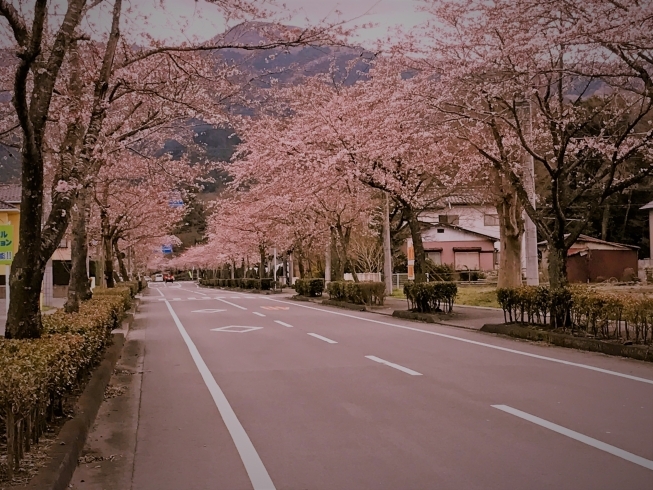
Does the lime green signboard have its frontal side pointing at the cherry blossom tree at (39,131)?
yes

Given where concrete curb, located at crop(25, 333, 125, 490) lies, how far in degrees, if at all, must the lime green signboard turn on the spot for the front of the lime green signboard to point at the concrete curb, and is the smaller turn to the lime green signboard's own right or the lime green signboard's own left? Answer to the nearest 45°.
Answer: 0° — it already faces it

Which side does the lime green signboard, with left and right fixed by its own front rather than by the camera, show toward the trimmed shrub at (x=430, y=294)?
left

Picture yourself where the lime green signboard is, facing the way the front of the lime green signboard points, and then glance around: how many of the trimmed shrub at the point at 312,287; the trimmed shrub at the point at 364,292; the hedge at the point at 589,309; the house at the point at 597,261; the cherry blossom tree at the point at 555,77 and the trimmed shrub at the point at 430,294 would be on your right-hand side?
0

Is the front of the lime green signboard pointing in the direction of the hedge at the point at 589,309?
no

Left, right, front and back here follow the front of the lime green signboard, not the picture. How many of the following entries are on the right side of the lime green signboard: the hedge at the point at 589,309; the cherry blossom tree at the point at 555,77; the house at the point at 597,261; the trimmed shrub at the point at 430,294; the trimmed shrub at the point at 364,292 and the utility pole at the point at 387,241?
0

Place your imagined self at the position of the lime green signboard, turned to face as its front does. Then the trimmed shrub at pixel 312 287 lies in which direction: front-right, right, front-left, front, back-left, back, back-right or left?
back-left

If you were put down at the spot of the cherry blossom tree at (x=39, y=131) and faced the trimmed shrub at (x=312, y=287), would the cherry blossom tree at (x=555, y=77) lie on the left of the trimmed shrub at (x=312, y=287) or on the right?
right

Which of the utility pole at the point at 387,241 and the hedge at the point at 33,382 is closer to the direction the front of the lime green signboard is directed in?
the hedge

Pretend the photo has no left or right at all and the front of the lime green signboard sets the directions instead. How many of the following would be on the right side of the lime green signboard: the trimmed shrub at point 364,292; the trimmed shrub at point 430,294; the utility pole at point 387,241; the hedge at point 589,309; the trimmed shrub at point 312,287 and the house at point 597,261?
0

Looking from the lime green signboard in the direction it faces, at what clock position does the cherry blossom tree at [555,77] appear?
The cherry blossom tree is roughly at 10 o'clock from the lime green signboard.

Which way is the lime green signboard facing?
toward the camera

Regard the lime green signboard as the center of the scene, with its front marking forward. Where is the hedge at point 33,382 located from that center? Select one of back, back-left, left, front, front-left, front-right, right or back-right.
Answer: front

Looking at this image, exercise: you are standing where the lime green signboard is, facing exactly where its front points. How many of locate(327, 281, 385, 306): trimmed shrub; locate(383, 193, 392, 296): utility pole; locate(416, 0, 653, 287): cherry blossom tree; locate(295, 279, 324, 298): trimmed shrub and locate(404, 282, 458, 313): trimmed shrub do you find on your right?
0

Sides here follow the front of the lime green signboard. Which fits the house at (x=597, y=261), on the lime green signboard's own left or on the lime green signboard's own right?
on the lime green signboard's own left

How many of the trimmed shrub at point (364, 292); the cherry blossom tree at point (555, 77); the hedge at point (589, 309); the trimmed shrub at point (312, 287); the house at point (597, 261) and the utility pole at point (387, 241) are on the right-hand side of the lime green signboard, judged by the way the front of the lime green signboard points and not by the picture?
0

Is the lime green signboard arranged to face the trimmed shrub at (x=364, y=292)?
no
